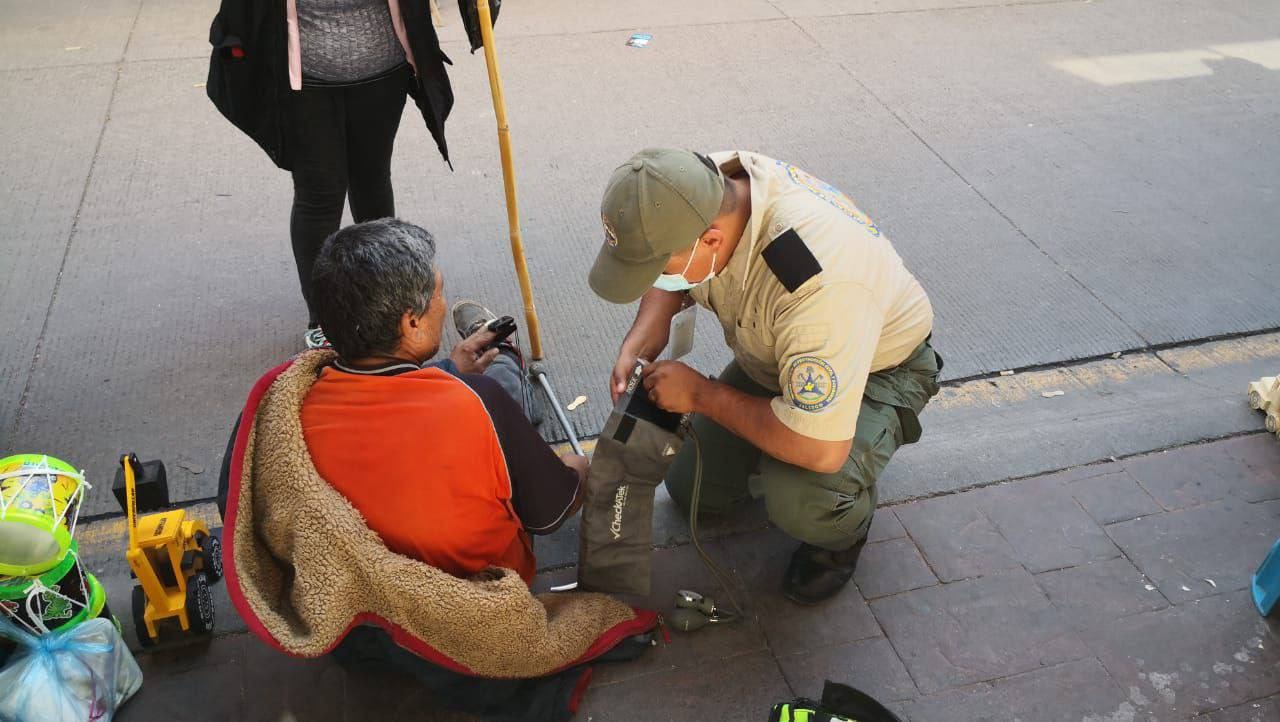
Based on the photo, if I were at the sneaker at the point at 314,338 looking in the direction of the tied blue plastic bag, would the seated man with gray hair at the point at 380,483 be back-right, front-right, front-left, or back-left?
front-left

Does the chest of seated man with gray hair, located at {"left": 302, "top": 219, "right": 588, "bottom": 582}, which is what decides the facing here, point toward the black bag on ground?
no

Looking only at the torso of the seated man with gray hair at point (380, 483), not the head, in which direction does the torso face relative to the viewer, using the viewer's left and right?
facing away from the viewer and to the right of the viewer

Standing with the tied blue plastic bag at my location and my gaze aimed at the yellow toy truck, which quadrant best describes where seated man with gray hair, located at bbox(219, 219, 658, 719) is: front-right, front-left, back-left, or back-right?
front-right

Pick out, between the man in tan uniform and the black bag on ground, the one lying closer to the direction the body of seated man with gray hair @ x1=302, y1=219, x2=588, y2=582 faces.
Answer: the man in tan uniform

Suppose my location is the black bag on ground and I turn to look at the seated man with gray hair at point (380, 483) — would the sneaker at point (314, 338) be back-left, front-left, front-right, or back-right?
front-right

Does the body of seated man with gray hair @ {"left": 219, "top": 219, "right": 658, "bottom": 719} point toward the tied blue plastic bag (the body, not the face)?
no

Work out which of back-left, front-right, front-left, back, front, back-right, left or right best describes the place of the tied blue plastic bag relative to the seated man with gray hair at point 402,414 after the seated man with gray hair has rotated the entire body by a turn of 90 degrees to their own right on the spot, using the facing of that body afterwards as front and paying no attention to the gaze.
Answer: back-right

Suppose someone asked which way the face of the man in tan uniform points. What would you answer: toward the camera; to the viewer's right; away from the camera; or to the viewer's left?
to the viewer's left

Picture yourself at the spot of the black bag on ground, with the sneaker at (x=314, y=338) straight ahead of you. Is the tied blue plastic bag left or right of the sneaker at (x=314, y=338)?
left

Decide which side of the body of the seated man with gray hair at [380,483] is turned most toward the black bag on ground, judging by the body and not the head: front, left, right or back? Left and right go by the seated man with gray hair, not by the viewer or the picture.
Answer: right

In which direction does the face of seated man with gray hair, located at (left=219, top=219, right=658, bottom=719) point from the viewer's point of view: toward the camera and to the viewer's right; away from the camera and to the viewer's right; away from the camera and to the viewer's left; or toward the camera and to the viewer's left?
away from the camera and to the viewer's right

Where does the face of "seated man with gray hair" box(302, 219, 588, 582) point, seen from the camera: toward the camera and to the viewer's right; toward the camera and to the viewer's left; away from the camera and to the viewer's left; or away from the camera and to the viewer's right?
away from the camera and to the viewer's right
